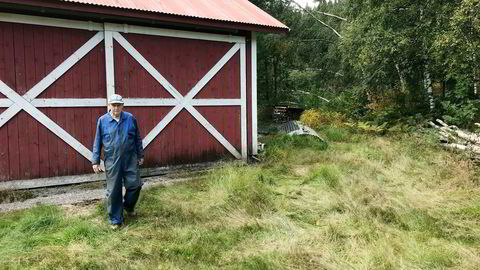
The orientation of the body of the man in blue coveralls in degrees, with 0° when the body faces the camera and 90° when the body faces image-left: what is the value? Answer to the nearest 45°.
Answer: approximately 0°

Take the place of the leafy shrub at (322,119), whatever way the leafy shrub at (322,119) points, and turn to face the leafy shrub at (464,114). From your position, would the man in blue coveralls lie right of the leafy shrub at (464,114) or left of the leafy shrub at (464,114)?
right

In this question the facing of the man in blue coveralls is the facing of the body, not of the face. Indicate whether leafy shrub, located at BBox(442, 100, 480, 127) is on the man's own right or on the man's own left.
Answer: on the man's own left

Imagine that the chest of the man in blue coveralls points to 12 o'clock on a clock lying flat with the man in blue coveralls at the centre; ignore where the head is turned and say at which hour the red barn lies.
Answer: The red barn is roughly at 6 o'clock from the man in blue coveralls.

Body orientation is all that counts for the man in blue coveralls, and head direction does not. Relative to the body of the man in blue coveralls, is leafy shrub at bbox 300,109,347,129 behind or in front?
behind
